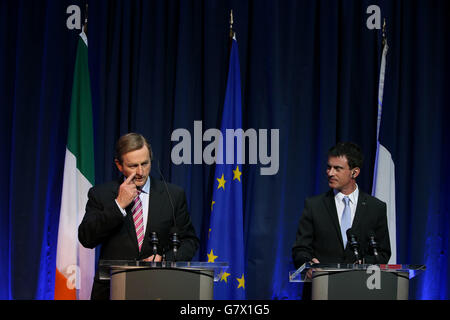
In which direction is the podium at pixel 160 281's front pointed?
toward the camera

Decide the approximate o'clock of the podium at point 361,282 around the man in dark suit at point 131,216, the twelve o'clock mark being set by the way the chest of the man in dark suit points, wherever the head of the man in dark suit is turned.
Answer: The podium is roughly at 10 o'clock from the man in dark suit.

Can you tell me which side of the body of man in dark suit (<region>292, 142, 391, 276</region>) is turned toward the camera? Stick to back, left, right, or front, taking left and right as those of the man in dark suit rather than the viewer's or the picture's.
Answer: front

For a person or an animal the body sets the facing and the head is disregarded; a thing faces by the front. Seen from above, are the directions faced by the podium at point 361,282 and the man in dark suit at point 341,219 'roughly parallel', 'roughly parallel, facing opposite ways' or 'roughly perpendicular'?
roughly parallel

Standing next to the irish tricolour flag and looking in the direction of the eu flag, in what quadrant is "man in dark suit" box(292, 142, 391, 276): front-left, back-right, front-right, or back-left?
front-right

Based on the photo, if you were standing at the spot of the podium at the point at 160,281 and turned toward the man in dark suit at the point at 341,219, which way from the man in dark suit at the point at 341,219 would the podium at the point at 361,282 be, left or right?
right

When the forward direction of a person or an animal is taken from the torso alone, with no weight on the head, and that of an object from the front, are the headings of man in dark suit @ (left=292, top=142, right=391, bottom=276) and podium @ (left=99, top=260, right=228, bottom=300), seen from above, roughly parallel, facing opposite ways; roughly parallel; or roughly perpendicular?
roughly parallel

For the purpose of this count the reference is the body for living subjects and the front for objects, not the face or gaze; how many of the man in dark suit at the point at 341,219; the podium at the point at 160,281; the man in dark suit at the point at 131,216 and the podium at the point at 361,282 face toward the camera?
4

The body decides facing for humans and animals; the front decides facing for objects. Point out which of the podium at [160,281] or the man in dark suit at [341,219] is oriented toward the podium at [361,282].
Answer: the man in dark suit

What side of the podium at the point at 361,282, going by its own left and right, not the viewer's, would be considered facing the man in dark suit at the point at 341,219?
back

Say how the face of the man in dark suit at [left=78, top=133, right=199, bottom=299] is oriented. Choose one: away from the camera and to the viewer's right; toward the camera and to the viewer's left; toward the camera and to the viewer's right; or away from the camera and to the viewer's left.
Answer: toward the camera and to the viewer's right

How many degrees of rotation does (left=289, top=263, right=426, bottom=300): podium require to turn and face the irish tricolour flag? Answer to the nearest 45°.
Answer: approximately 135° to its right

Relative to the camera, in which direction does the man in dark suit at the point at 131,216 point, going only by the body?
toward the camera

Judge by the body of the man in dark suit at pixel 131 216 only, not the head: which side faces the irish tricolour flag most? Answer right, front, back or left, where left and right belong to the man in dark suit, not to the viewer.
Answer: back
